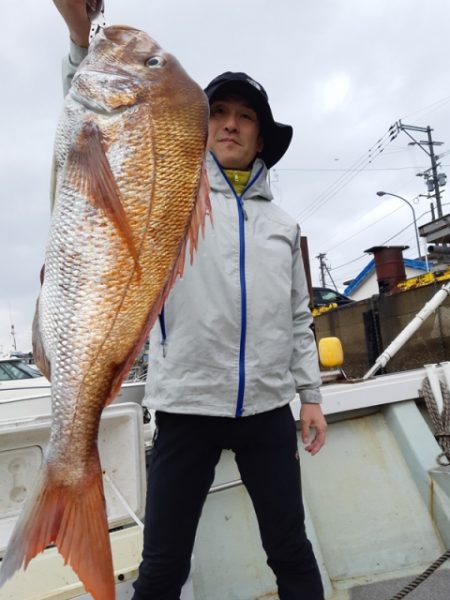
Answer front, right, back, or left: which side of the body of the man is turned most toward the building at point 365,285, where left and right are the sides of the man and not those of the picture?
back

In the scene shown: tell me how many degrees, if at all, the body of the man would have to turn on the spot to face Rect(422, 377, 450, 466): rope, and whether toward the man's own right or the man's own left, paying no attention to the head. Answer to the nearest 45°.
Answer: approximately 135° to the man's own left

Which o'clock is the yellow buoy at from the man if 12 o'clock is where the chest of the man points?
The yellow buoy is roughly at 7 o'clock from the man.

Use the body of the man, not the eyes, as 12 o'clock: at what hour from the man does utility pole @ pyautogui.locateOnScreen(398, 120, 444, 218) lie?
The utility pole is roughly at 7 o'clock from the man.

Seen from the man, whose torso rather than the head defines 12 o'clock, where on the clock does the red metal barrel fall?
The red metal barrel is roughly at 7 o'clock from the man.

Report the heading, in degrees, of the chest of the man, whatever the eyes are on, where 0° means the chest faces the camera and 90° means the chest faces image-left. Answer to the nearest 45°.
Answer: approximately 0°
